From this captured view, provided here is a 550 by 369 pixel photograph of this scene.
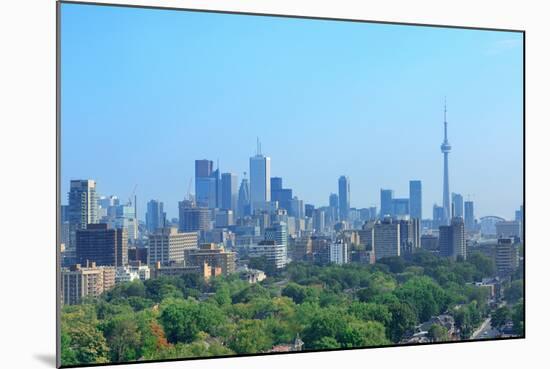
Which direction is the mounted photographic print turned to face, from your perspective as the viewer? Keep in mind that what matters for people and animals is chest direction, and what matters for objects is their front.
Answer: facing the viewer and to the right of the viewer
